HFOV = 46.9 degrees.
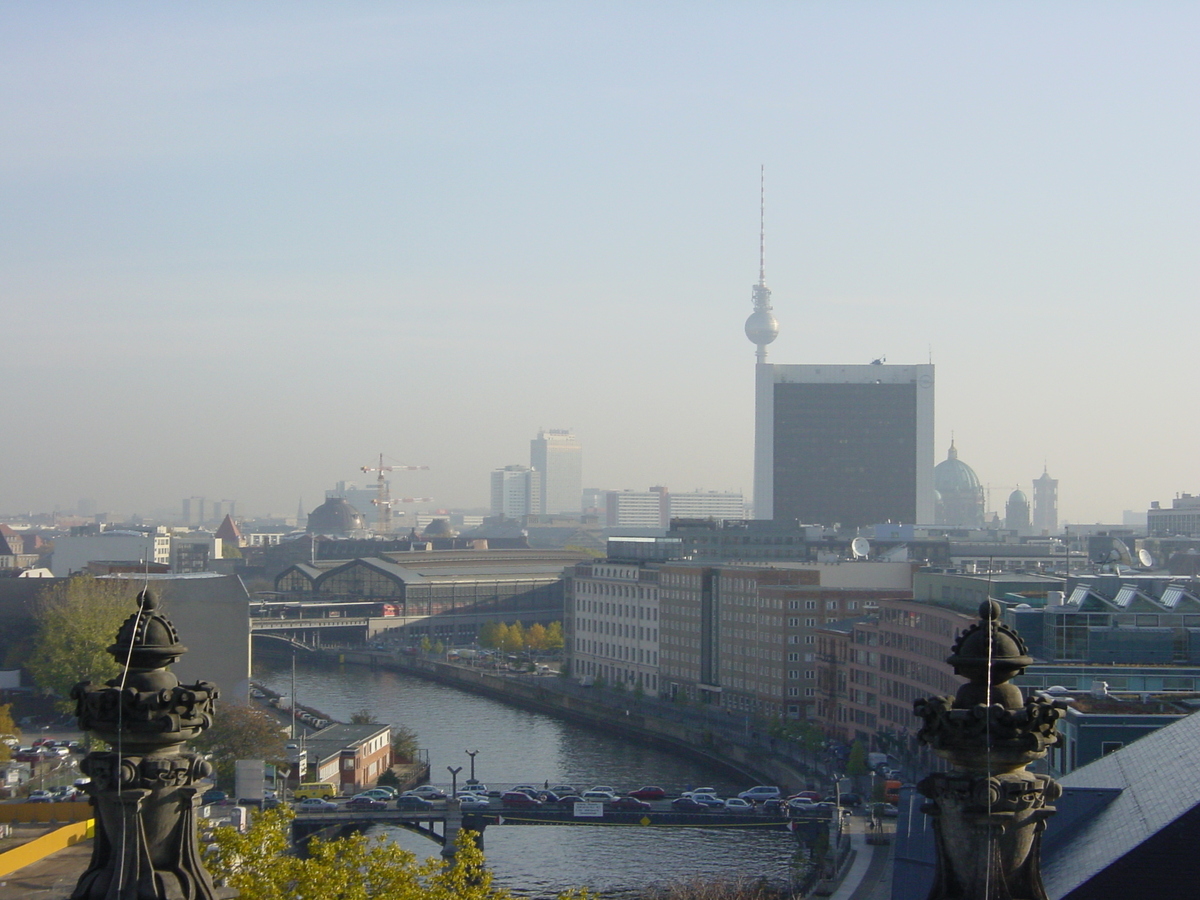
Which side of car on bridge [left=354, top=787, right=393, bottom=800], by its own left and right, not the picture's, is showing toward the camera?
left

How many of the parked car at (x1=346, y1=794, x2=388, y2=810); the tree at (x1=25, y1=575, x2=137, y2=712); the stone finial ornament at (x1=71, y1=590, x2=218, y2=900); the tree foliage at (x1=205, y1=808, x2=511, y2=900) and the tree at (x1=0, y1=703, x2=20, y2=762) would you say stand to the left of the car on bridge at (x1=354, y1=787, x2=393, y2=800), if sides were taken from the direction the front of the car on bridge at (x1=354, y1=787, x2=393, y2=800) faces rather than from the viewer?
3

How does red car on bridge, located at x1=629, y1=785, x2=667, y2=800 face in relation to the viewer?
to the viewer's left

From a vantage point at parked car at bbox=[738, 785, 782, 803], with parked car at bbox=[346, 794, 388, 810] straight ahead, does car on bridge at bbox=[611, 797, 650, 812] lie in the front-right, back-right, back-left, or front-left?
front-left
